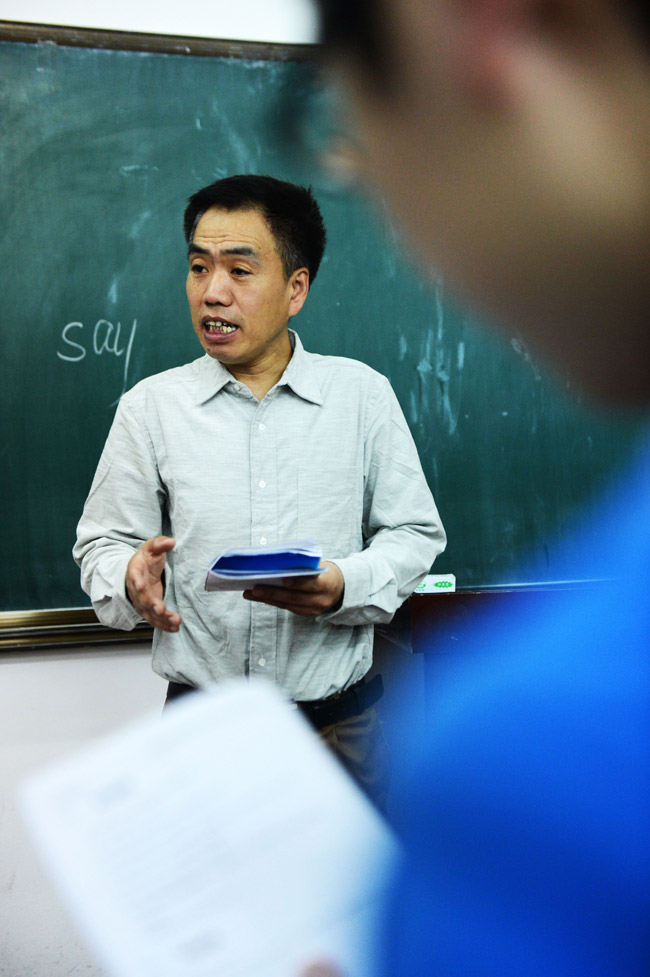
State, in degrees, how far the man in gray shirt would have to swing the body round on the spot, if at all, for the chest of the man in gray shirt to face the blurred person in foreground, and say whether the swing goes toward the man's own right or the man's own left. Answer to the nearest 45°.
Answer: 0° — they already face them

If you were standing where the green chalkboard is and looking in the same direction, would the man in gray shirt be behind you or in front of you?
in front

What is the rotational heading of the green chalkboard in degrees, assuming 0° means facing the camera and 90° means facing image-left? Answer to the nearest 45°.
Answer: approximately 0°

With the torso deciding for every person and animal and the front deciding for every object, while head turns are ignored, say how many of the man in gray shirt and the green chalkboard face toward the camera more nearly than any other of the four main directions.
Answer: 2

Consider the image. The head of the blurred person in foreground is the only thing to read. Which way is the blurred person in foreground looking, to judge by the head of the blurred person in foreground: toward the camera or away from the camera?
away from the camera

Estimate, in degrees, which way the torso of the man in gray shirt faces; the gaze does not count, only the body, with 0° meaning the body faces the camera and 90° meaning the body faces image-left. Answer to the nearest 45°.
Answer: approximately 0°

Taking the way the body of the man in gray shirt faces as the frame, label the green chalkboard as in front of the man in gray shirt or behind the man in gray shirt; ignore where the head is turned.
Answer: behind

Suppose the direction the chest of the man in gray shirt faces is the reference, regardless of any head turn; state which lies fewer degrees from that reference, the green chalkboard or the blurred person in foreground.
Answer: the blurred person in foreground
